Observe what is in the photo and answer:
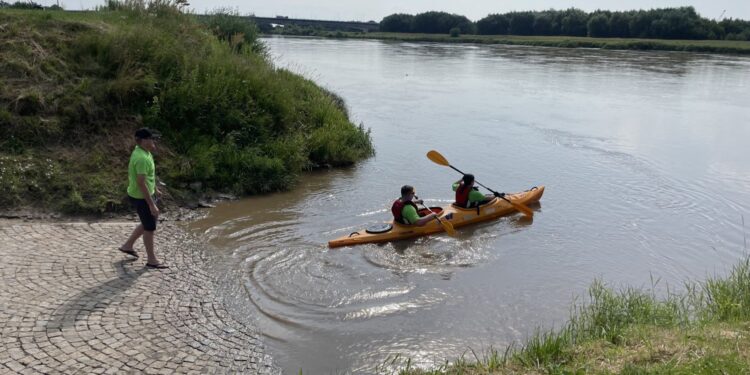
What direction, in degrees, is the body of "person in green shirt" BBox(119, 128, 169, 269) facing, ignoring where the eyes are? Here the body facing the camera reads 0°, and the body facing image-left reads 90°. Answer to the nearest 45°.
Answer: approximately 270°

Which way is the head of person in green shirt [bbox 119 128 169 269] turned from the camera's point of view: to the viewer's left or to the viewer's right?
to the viewer's right

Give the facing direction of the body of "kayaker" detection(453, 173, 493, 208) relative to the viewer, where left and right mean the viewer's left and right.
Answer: facing away from the viewer and to the right of the viewer

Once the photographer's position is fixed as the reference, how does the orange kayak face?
facing away from the viewer and to the right of the viewer
